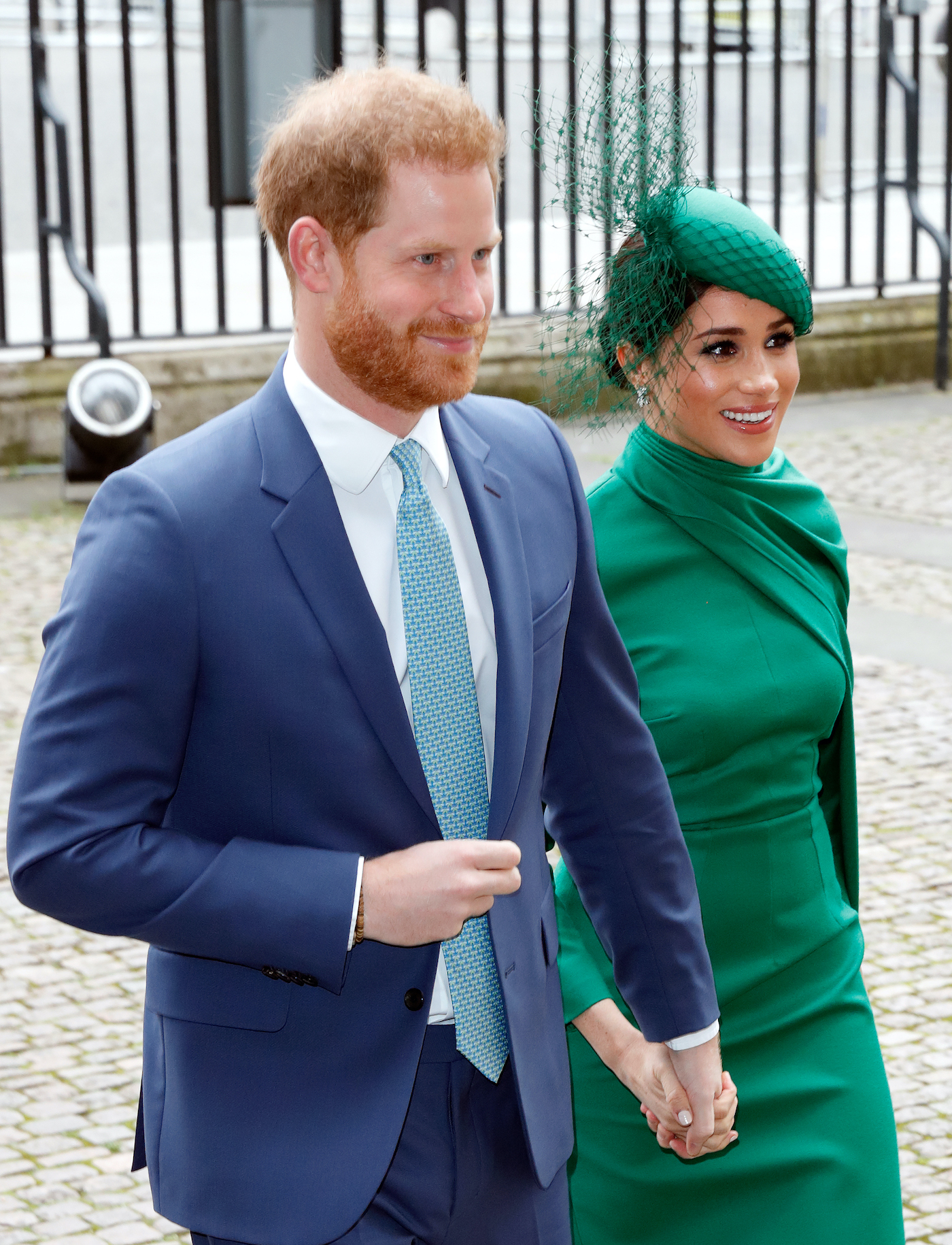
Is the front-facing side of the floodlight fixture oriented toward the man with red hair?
yes

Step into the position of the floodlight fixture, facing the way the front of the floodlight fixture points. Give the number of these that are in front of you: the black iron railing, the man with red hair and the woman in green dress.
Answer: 2

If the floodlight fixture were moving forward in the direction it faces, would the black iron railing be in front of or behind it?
behind

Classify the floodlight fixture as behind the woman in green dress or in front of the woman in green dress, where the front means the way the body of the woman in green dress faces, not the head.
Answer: behind

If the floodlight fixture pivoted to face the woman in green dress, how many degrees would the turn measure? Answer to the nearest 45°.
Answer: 0° — it already faces them

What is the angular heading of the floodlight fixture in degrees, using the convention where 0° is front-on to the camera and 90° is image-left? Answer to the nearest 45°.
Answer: approximately 0°
